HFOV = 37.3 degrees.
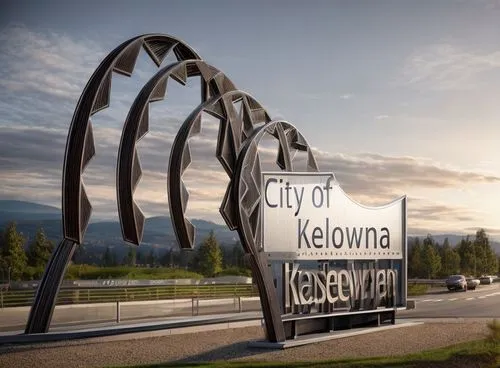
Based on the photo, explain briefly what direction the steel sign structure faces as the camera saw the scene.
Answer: facing the viewer and to the right of the viewer
